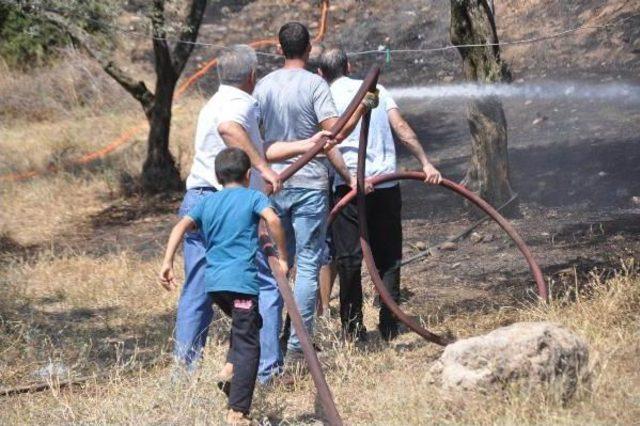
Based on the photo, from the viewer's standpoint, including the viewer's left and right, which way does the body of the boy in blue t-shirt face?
facing away from the viewer

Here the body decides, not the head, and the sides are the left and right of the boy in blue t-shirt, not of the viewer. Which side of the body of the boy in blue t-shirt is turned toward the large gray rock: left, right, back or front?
right

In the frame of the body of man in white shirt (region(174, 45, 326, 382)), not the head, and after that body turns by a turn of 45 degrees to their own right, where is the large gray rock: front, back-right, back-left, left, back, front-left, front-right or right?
front-right

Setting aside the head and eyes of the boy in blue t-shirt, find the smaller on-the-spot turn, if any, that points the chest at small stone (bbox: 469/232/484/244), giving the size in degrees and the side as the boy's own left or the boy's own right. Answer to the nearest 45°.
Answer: approximately 45° to the boy's own right

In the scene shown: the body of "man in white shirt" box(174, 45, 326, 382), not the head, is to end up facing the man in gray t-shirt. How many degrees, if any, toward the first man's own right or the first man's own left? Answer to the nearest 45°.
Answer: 0° — they already face them

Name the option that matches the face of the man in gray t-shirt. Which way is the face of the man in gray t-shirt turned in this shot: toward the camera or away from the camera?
away from the camera

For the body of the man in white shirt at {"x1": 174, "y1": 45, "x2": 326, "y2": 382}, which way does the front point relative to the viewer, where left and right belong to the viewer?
facing away from the viewer and to the right of the viewer
